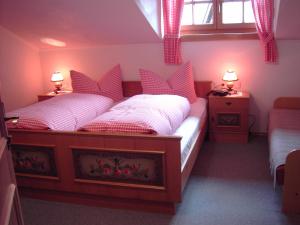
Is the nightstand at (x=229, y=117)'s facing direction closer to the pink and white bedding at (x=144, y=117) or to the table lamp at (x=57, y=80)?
the pink and white bedding

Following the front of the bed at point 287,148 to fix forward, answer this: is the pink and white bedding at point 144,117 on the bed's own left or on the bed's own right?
on the bed's own right

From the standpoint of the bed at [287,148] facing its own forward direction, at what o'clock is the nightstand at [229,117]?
The nightstand is roughly at 5 o'clock from the bed.

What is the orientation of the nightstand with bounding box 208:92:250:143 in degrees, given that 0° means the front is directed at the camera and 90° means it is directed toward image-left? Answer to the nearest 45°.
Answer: approximately 0°

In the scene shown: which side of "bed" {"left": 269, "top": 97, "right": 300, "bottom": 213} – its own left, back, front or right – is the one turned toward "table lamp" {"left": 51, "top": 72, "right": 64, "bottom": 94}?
right

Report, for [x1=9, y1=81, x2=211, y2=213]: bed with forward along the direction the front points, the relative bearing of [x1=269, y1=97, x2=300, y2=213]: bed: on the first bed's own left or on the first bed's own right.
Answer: on the first bed's own left

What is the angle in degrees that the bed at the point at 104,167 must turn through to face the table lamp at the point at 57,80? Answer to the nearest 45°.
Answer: approximately 180°

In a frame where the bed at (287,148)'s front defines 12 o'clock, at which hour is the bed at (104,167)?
the bed at (104,167) is roughly at 2 o'clock from the bed at (287,148).

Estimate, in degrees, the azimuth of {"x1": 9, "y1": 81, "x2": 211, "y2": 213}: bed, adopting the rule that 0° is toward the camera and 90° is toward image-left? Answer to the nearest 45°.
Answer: approximately 0°
